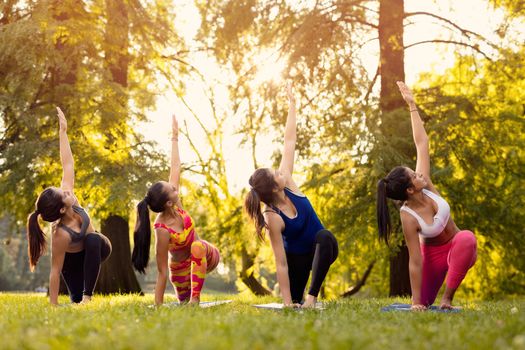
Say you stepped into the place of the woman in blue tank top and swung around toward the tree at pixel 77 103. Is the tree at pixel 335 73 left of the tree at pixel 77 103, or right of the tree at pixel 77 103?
right

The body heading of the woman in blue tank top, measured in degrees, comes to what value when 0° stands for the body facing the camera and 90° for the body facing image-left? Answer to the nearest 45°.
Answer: approximately 315°

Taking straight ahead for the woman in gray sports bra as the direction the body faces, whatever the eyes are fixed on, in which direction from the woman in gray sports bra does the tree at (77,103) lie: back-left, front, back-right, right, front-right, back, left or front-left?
back-left

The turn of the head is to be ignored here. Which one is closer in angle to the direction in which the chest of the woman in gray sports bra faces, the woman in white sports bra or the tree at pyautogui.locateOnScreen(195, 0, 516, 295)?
the woman in white sports bra

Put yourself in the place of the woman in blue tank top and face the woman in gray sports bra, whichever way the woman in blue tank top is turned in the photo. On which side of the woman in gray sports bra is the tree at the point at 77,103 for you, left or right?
right

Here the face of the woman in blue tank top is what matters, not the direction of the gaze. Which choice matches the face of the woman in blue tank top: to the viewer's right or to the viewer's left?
to the viewer's right

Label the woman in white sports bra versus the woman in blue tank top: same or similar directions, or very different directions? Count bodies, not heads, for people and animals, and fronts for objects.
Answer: same or similar directions

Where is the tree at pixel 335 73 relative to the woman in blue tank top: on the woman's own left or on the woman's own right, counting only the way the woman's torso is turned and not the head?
on the woman's own left

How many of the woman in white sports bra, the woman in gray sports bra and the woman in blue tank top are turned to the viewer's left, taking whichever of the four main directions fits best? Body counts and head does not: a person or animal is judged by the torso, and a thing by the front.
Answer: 0

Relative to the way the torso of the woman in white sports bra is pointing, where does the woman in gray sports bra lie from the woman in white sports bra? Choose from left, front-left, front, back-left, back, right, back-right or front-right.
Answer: back-right

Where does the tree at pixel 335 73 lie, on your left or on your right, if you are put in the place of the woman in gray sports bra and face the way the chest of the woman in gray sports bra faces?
on your left

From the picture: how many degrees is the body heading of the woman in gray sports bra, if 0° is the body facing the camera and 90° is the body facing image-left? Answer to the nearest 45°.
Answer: approximately 315°

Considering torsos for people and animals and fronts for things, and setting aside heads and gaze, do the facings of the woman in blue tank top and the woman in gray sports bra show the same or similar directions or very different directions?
same or similar directions

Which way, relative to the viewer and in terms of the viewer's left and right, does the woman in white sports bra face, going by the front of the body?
facing the viewer and to the right of the viewer
